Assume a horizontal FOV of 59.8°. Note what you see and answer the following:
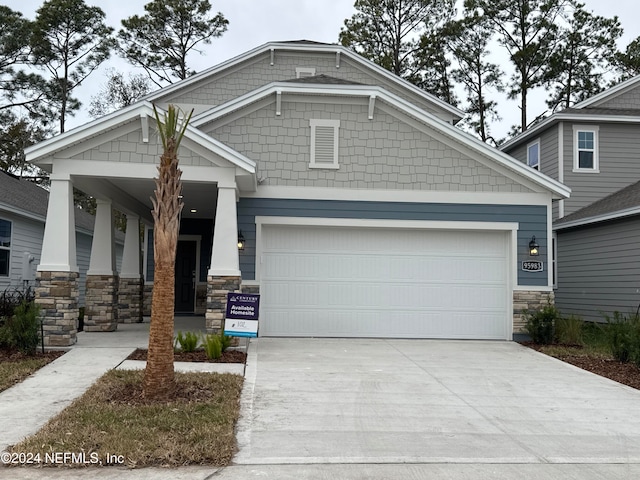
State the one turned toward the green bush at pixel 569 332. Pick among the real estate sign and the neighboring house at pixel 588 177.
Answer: the neighboring house

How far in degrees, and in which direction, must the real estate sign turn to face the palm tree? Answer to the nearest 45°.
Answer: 0° — it already faces it

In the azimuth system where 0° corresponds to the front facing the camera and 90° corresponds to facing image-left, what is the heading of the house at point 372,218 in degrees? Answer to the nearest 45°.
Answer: approximately 0°

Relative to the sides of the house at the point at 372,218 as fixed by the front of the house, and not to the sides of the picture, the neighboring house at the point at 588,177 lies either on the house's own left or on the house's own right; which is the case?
on the house's own left

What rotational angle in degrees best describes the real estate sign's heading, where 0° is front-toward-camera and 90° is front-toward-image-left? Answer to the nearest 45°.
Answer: approximately 0°

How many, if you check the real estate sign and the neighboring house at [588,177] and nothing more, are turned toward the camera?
2

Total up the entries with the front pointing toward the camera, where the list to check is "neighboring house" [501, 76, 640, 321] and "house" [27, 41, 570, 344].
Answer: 2

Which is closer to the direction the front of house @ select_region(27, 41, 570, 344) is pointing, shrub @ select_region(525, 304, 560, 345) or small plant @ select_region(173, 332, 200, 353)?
the small plant

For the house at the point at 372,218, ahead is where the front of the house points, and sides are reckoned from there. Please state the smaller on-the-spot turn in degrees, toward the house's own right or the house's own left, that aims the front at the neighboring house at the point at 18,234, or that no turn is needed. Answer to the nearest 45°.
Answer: approximately 135° to the house's own right

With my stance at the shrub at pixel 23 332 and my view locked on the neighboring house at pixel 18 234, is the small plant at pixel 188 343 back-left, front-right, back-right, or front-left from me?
back-right

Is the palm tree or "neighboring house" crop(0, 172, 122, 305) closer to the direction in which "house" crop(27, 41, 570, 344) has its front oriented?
the palm tree
